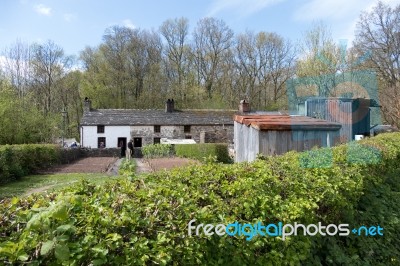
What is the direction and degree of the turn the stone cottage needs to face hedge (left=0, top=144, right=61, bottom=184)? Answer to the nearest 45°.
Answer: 0° — it already faces it

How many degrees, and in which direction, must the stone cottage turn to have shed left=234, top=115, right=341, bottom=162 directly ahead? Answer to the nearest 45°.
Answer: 0° — it already faces it

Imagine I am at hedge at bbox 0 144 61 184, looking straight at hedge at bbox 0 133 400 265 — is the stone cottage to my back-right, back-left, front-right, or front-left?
back-left

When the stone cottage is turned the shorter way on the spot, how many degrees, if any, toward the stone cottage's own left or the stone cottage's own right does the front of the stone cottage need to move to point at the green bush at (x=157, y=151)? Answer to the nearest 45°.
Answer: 0° — it already faces it

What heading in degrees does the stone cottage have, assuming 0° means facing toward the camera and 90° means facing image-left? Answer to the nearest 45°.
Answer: approximately 0°

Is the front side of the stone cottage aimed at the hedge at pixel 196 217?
yes
